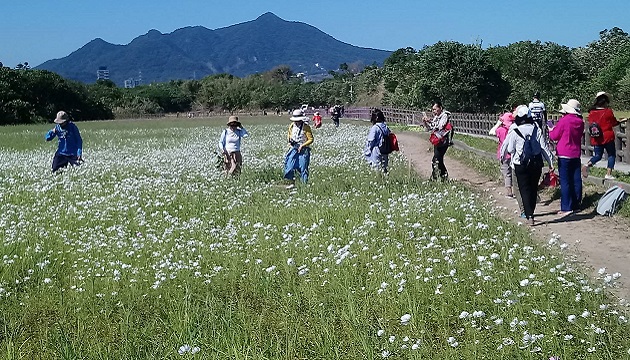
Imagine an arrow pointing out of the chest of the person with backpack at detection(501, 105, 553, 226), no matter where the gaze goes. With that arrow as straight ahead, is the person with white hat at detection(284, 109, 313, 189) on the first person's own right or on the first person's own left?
on the first person's own left

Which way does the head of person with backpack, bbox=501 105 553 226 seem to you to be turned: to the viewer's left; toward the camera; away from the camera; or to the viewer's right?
away from the camera

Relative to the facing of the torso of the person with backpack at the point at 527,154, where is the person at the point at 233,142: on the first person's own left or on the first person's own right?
on the first person's own left

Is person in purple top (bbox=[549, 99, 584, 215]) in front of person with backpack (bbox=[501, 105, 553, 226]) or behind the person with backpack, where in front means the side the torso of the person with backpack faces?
in front

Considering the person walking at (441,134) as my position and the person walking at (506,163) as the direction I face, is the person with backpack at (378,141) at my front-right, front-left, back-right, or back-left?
back-right

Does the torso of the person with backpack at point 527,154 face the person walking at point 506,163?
yes

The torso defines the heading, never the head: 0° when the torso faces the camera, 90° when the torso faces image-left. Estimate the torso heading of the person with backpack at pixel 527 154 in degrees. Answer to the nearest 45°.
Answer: approximately 180°

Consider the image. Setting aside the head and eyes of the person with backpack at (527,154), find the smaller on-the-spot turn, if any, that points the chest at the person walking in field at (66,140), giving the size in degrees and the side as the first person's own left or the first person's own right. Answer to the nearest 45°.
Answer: approximately 90° to the first person's own left

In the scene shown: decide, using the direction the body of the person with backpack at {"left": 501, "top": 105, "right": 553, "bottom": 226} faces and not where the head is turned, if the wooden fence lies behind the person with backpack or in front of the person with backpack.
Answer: in front

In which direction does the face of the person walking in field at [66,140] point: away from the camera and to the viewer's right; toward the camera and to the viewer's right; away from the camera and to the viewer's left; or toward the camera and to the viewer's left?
toward the camera and to the viewer's left

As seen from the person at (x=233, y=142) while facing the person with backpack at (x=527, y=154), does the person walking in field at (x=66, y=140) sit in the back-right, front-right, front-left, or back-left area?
back-right
